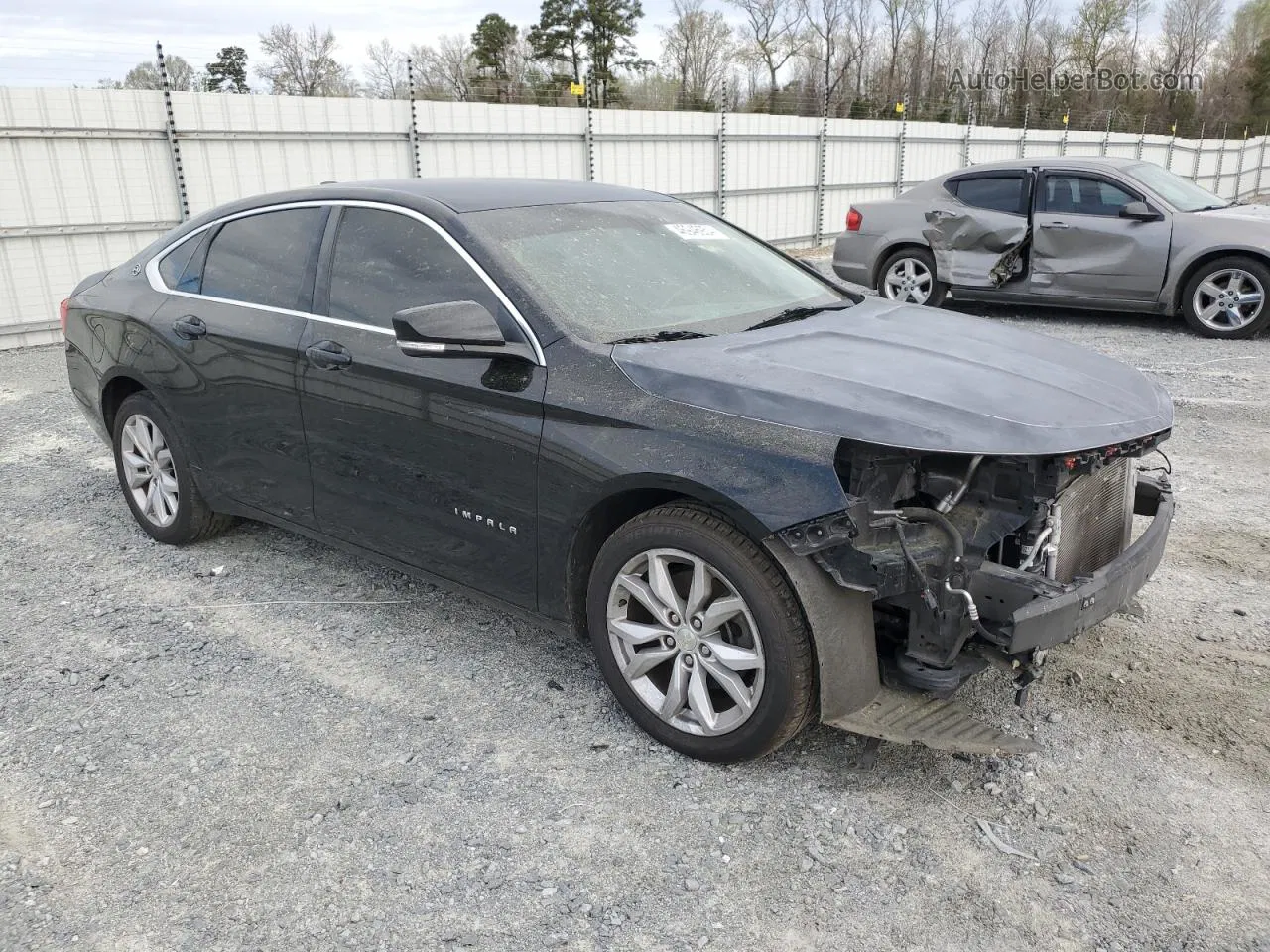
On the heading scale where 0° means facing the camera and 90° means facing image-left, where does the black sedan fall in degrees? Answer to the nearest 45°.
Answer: approximately 315°

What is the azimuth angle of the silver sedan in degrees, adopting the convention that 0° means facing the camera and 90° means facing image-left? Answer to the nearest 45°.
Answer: approximately 270°

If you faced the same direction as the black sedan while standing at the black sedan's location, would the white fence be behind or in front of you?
behind

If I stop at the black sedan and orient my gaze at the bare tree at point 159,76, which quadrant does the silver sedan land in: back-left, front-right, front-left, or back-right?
front-right

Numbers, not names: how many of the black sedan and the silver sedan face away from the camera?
0

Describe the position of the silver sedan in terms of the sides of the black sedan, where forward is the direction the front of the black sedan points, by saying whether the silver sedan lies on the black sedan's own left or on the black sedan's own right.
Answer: on the black sedan's own left

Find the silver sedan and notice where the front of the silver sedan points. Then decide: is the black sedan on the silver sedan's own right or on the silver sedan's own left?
on the silver sedan's own right

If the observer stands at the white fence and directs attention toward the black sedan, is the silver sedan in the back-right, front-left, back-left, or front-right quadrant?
front-left

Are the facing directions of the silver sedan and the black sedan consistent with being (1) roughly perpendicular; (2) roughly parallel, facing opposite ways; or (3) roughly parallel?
roughly parallel

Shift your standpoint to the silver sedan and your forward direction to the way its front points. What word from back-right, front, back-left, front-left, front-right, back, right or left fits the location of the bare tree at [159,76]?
back
